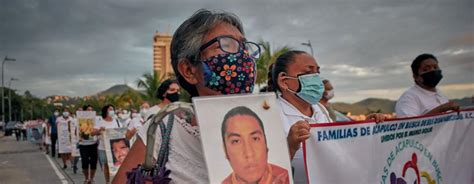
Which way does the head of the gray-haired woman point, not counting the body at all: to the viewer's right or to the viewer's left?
to the viewer's right

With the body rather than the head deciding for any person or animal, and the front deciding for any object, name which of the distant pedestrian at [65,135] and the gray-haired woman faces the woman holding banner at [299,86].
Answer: the distant pedestrian

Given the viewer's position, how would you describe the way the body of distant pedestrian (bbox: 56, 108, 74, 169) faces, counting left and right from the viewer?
facing the viewer

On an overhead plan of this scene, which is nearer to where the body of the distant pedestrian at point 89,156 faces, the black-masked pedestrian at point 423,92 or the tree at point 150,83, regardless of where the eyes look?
the black-masked pedestrian

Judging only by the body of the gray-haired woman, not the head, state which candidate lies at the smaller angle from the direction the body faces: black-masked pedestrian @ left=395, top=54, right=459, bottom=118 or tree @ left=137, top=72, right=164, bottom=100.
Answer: the black-masked pedestrian

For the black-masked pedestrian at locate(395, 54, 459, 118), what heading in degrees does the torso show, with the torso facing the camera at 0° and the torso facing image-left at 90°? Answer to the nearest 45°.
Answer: approximately 315°

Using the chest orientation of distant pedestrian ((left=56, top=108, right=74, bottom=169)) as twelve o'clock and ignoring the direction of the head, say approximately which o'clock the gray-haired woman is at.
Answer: The gray-haired woman is roughly at 12 o'clock from the distant pedestrian.

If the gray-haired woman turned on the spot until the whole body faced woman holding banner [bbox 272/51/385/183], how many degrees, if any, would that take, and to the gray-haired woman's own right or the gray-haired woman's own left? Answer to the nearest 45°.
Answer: approximately 90° to the gray-haired woman's own left

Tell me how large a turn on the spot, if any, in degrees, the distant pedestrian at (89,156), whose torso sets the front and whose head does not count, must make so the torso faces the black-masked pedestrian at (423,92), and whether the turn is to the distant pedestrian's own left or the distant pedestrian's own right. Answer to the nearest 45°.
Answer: approximately 45° to the distant pedestrian's own left

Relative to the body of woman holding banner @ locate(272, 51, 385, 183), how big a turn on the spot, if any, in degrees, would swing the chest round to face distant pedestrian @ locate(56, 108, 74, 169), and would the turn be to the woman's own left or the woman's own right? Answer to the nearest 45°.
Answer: approximately 180°

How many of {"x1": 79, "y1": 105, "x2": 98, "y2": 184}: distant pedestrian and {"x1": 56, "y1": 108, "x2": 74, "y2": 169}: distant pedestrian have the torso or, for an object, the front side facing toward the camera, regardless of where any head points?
2

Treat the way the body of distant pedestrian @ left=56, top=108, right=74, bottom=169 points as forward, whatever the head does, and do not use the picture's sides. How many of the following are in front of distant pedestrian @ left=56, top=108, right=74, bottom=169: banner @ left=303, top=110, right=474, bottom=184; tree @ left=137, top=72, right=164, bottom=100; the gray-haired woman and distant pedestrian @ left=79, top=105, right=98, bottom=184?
3
